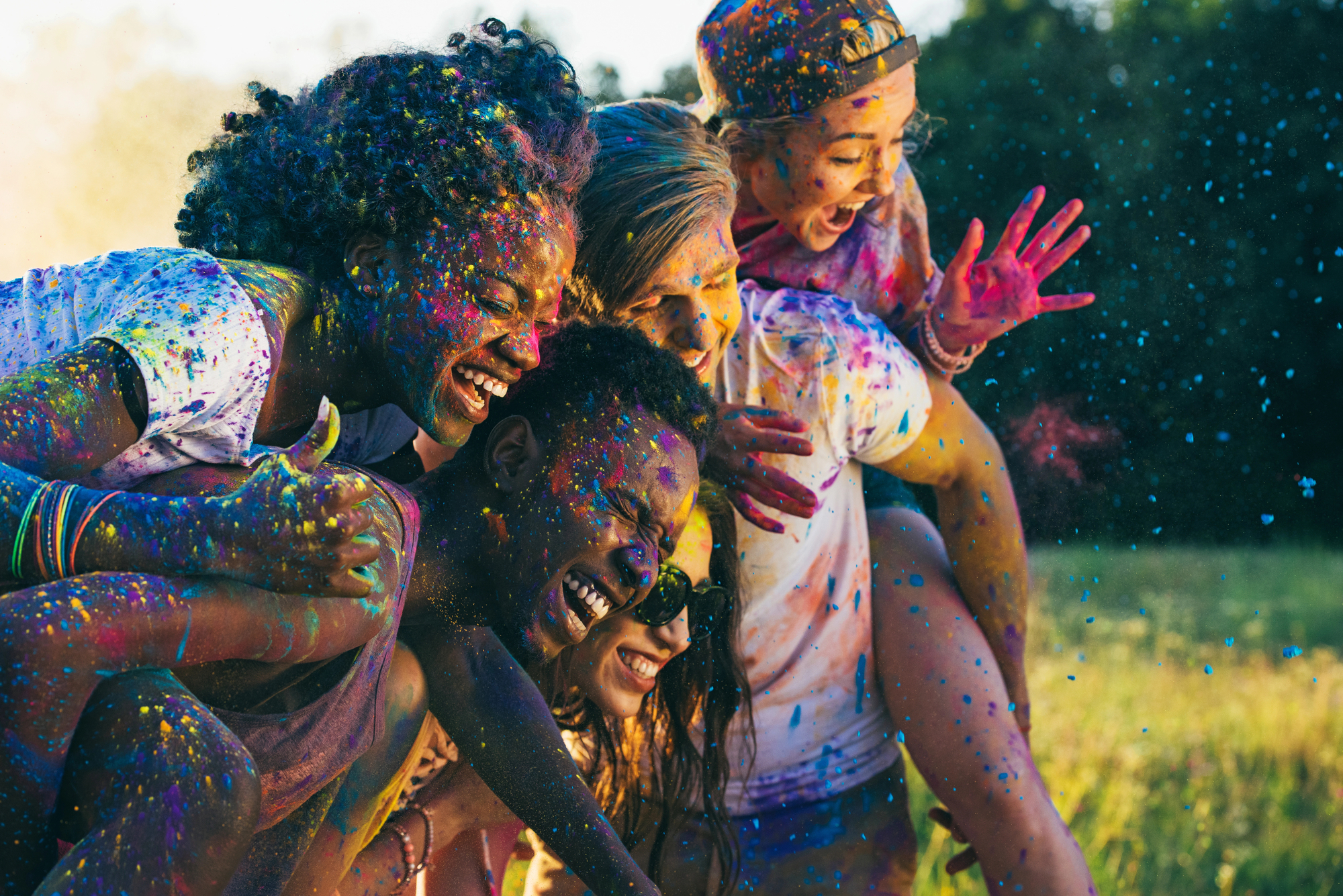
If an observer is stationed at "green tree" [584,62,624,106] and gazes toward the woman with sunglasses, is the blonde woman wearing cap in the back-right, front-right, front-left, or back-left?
front-left

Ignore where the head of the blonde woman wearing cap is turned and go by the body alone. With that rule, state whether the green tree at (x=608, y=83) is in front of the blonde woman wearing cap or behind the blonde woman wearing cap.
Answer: behind

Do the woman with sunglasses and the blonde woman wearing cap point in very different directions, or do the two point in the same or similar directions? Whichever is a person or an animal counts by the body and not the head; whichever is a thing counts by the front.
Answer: same or similar directions

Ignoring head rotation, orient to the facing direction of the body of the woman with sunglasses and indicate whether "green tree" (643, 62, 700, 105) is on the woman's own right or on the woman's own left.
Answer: on the woman's own left

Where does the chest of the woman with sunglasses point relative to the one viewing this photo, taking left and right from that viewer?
facing the viewer and to the right of the viewer

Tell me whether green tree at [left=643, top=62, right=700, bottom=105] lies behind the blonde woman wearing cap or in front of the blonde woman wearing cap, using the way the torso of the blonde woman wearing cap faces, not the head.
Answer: behind
